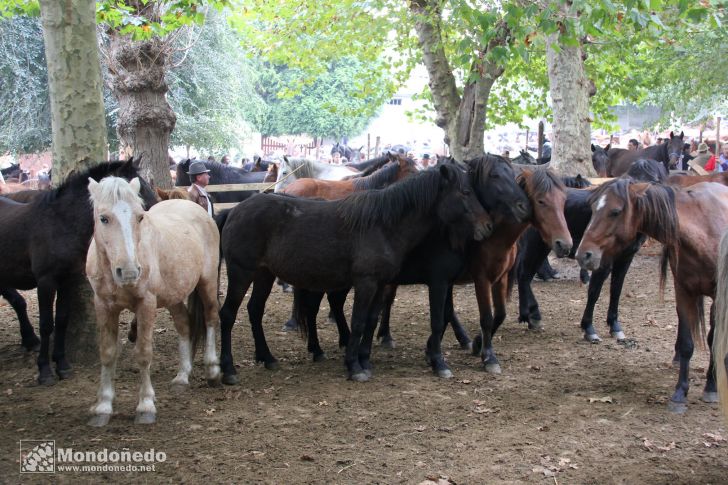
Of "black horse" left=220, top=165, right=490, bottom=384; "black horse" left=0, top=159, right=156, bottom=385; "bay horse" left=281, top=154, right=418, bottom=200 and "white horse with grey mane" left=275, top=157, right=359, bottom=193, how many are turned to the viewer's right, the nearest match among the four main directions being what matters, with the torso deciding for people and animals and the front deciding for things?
3

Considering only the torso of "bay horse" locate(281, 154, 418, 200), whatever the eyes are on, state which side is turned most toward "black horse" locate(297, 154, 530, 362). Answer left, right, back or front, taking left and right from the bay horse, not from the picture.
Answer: right

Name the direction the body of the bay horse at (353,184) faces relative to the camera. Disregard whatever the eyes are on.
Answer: to the viewer's right

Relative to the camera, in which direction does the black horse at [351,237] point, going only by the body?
to the viewer's right

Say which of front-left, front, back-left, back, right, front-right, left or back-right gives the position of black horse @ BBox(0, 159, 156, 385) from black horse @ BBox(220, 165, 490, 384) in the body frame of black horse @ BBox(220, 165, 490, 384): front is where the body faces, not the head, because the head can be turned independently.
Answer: back

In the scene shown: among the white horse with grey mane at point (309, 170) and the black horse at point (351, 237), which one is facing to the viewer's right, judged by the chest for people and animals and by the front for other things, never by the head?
the black horse

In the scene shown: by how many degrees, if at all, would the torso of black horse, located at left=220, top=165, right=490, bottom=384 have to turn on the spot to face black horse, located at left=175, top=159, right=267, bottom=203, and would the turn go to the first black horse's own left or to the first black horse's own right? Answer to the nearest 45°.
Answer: approximately 90° to the first black horse's own left

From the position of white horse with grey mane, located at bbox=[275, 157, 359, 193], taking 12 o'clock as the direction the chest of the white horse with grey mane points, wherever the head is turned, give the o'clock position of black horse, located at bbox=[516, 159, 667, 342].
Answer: The black horse is roughly at 8 o'clock from the white horse with grey mane.

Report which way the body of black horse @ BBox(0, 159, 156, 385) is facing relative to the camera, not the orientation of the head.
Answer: to the viewer's right

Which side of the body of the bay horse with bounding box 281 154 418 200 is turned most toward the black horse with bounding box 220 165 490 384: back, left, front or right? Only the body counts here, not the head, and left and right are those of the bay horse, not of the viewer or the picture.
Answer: right

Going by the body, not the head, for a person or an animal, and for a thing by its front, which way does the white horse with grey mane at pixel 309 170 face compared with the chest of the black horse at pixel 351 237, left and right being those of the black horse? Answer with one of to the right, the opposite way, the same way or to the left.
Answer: the opposite way

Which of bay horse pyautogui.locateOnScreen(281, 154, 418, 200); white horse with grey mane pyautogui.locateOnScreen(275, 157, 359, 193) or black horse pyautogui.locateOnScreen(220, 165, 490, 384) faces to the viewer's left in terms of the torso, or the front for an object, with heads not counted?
the white horse with grey mane

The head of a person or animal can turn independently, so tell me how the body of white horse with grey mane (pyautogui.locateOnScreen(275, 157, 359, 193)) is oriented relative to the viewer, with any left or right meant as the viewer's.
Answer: facing to the left of the viewer
